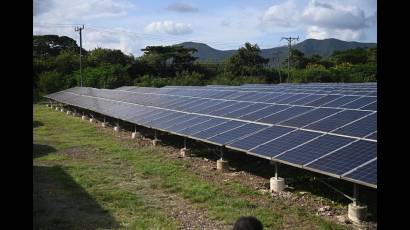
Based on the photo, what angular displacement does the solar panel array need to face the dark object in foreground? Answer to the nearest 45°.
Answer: approximately 45° to its left

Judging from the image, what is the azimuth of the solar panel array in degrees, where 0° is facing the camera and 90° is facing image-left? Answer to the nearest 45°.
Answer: approximately 45°
